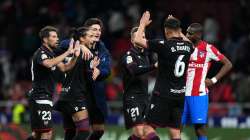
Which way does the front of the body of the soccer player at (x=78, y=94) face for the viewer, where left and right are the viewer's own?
facing to the right of the viewer

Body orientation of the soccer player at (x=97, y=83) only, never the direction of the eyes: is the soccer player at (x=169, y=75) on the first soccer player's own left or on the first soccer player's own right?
on the first soccer player's own left

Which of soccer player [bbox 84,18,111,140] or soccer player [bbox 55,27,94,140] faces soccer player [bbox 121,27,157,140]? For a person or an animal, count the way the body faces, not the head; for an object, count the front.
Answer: soccer player [bbox 55,27,94,140]

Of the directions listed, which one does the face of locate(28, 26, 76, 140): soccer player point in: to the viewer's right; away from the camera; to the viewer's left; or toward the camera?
to the viewer's right

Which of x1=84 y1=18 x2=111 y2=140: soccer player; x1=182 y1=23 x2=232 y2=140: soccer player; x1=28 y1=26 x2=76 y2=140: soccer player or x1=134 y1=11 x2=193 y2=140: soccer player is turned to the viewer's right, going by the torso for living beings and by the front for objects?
x1=28 y1=26 x2=76 y2=140: soccer player

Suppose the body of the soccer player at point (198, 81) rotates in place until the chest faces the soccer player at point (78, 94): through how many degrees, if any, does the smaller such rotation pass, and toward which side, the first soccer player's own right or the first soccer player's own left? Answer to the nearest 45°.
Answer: approximately 45° to the first soccer player's own right

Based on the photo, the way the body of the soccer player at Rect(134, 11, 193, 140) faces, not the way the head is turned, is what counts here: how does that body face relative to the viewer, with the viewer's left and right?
facing away from the viewer and to the left of the viewer

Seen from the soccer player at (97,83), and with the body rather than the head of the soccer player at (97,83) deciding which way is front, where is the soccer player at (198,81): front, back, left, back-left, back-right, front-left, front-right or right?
back-left
